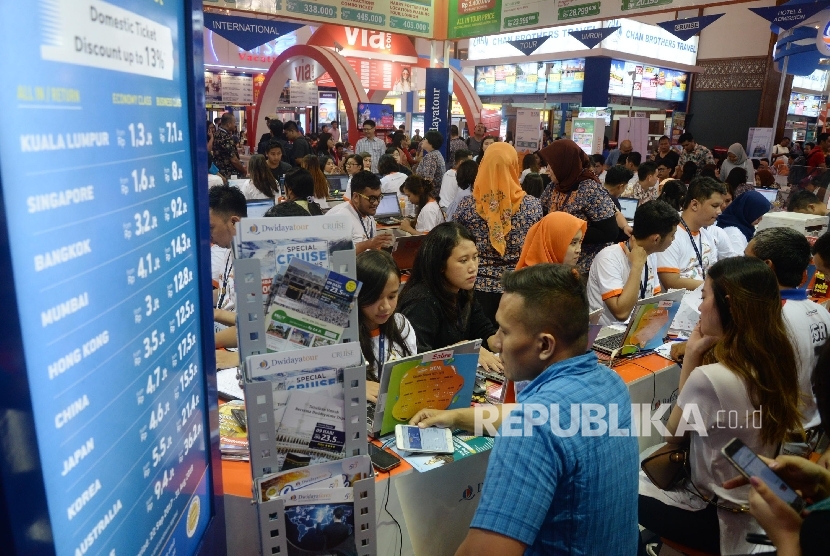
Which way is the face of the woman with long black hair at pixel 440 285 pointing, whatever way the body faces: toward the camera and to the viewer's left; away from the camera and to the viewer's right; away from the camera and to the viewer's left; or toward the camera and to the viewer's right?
toward the camera and to the viewer's right

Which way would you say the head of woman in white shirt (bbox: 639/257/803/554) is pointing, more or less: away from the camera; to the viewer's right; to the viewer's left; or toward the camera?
to the viewer's left

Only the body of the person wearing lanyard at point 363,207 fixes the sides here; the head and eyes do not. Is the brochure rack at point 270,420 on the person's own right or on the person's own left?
on the person's own right

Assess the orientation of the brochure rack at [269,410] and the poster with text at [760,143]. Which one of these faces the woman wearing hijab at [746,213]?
the poster with text

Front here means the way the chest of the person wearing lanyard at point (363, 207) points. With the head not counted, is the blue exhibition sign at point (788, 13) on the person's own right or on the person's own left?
on the person's own left

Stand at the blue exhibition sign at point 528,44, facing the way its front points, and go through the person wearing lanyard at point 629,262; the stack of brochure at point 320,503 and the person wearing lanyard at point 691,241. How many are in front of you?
3

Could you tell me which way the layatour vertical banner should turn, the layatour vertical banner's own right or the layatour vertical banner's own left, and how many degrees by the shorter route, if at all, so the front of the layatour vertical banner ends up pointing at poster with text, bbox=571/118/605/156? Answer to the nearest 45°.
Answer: approximately 90° to the layatour vertical banner's own left

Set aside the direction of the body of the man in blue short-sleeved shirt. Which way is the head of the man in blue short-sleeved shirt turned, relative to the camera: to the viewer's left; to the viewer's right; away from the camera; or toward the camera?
to the viewer's left

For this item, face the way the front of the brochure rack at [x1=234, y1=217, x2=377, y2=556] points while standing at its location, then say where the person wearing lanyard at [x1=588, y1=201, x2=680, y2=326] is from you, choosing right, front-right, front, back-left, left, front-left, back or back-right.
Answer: back-left

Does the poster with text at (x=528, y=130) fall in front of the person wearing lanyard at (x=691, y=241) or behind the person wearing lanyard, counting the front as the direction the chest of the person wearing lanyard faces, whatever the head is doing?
behind

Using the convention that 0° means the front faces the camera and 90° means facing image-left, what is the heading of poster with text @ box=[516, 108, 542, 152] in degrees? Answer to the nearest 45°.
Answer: approximately 0°

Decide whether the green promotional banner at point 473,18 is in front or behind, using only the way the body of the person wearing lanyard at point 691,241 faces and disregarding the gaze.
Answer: behind
